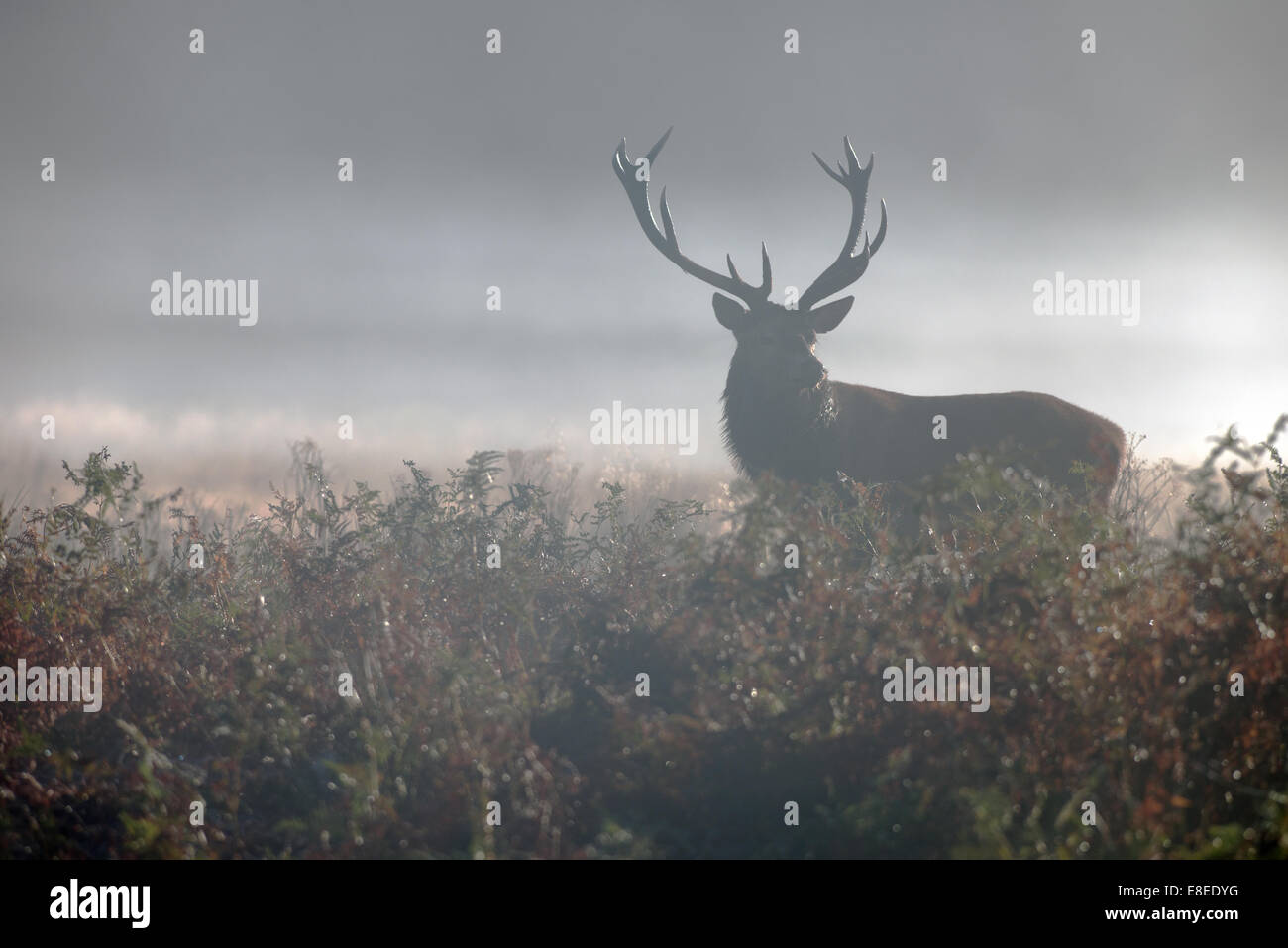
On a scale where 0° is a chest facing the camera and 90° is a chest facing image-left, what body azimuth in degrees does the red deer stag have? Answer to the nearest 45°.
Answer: approximately 90°
